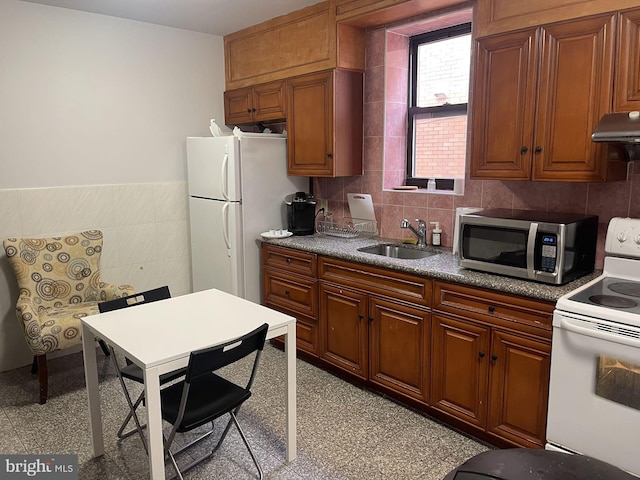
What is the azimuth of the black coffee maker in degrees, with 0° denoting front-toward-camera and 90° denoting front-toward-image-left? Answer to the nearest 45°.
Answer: approximately 45°

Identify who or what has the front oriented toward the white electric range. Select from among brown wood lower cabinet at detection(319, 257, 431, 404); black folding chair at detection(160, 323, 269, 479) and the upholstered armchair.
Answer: the upholstered armchair

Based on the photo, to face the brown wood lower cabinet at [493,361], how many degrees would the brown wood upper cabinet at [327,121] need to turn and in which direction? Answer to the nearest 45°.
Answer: approximately 90° to its left

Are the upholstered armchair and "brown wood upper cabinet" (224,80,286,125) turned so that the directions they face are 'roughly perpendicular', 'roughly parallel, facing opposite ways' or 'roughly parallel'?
roughly perpendicular

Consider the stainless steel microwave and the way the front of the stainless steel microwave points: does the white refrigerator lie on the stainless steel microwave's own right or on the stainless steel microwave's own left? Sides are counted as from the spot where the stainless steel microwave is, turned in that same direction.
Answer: on the stainless steel microwave's own right

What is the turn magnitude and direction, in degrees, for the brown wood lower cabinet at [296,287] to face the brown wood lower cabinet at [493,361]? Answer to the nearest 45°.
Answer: approximately 90° to its left
